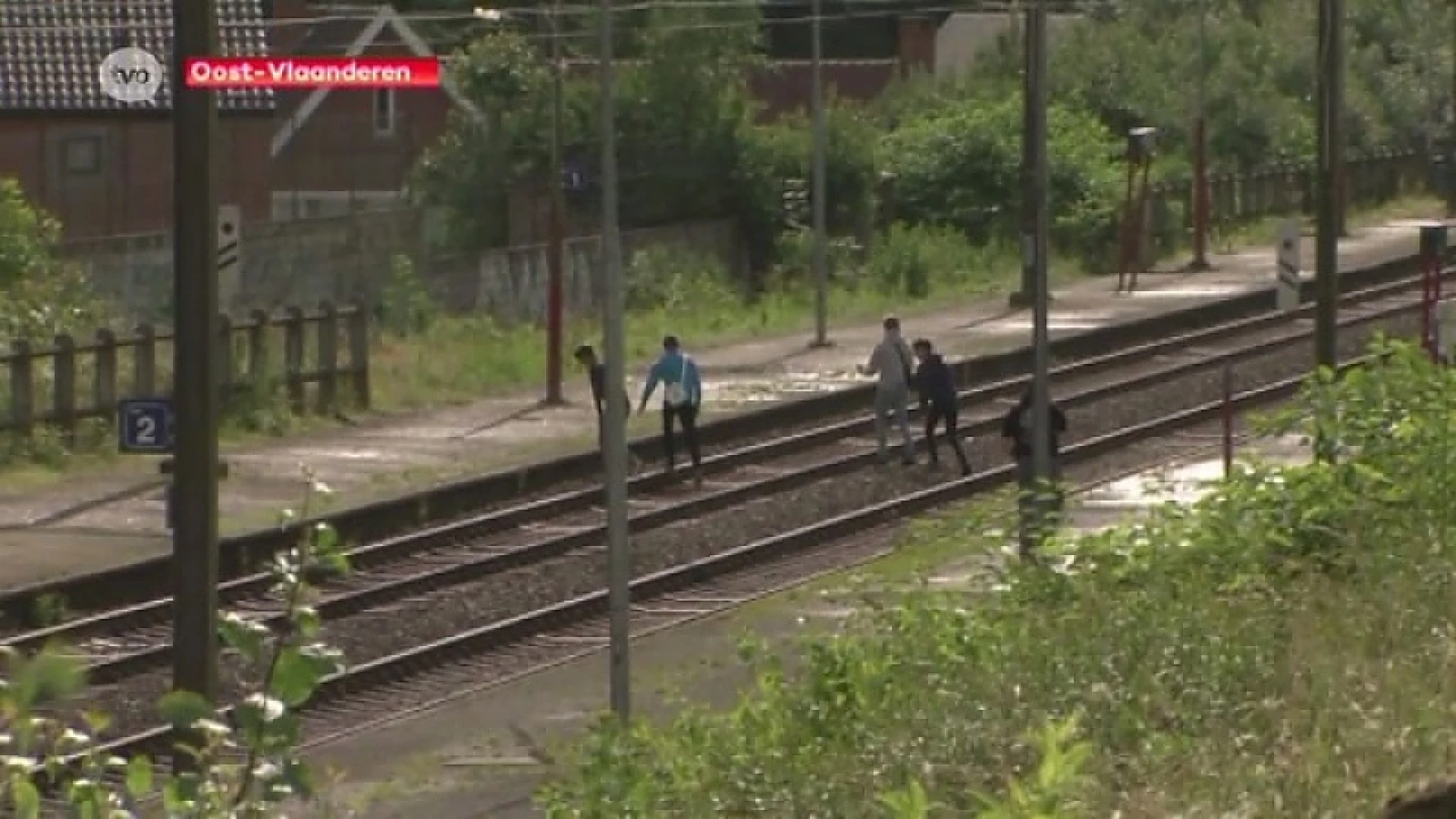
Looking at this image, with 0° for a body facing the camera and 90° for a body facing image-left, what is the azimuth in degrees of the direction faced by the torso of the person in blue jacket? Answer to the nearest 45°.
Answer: approximately 135°

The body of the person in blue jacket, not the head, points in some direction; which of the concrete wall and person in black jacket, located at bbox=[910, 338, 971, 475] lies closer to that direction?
the concrete wall

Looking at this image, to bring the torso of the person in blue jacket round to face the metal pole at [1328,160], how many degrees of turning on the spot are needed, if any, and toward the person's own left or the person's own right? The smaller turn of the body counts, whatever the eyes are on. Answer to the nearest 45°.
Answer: approximately 135° to the person's own right

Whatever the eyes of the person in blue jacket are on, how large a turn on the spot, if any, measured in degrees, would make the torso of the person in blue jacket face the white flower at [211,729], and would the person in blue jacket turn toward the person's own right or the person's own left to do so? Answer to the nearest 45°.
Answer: approximately 135° to the person's own left

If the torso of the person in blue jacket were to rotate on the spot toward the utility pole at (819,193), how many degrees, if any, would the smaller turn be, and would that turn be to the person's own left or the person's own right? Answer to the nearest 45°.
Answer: approximately 45° to the person's own right

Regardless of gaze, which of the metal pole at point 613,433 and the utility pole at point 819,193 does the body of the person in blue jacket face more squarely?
the utility pole
